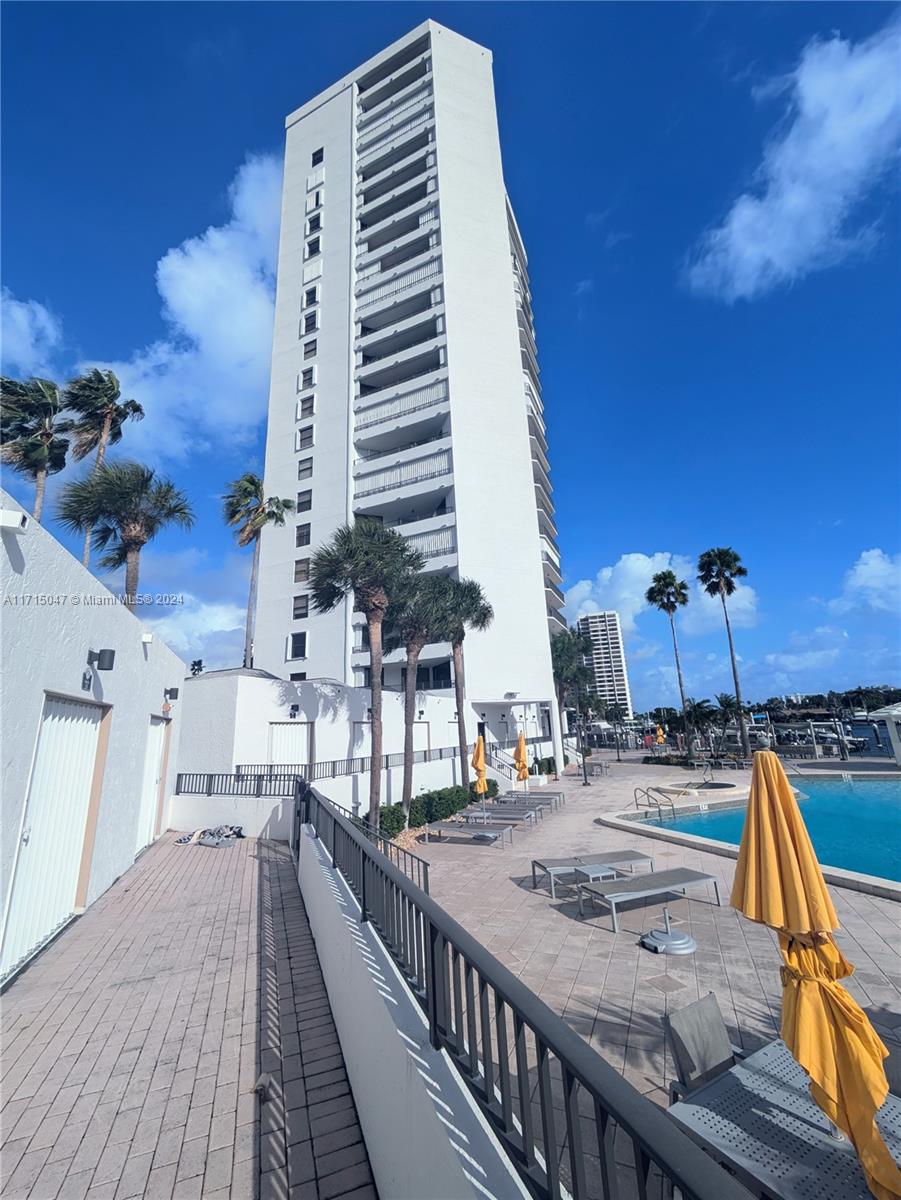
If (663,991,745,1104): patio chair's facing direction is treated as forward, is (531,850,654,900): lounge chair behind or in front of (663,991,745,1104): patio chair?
behind

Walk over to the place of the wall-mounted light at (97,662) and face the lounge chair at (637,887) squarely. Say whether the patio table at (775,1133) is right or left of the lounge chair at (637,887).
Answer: right

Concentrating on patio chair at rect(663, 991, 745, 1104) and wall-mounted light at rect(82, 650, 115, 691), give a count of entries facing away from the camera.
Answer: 0

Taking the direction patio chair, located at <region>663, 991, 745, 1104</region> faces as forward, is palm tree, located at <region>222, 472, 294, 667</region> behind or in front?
behind

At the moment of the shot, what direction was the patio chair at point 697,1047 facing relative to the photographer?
facing the viewer and to the right of the viewer

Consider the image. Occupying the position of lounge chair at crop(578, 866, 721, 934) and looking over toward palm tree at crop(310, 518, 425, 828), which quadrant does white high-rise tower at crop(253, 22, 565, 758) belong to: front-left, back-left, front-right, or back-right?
front-right

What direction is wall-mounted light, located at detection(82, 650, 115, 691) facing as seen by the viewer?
to the viewer's right

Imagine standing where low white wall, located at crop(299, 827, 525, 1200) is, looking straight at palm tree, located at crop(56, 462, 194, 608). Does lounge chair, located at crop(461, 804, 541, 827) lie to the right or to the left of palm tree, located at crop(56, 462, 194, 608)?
right

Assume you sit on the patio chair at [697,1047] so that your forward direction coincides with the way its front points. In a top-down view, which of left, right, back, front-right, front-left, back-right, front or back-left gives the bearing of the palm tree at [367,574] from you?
back

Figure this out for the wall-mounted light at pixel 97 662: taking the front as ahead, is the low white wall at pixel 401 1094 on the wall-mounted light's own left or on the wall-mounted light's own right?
on the wall-mounted light's own right

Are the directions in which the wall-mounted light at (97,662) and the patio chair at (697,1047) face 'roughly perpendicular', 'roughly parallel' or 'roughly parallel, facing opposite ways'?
roughly perpendicular

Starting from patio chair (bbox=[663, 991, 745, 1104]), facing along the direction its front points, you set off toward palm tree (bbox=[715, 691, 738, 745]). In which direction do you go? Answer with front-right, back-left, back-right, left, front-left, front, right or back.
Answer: back-left

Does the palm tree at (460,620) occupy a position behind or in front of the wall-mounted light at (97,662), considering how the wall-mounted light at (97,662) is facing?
in front

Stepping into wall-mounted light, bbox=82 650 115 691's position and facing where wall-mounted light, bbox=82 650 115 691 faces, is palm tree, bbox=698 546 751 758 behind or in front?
in front
